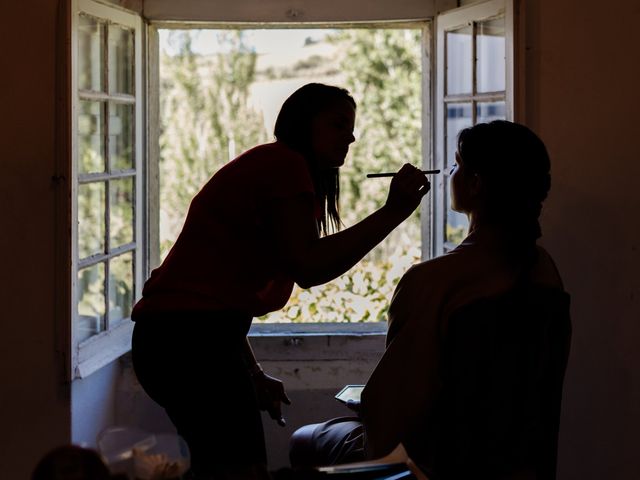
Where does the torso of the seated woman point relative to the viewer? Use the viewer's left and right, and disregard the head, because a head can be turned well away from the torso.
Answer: facing away from the viewer and to the left of the viewer

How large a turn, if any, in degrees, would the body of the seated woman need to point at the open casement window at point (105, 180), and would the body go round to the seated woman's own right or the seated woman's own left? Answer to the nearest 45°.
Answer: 0° — they already face it
